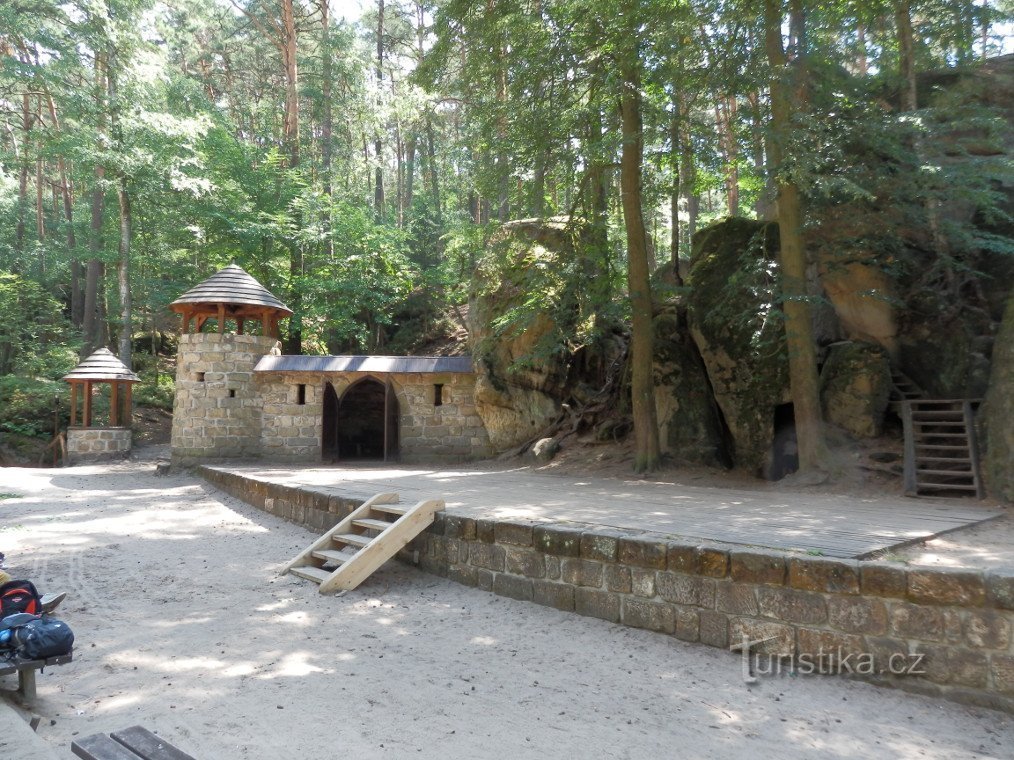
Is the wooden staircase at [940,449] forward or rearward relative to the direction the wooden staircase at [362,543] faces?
rearward

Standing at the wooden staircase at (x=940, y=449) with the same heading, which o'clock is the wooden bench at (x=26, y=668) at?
The wooden bench is roughly at 1 o'clock from the wooden staircase.

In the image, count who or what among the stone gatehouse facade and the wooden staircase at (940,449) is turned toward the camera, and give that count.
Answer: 2

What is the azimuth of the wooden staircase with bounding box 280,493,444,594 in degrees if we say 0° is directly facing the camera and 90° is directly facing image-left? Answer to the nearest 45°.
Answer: approximately 45°

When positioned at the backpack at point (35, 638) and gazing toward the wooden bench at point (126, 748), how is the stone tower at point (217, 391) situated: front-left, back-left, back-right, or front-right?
back-left

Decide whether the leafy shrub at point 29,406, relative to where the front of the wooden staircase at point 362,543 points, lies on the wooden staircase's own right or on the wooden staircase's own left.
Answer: on the wooden staircase's own right

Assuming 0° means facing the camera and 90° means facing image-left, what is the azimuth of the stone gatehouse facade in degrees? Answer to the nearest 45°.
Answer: approximately 0°

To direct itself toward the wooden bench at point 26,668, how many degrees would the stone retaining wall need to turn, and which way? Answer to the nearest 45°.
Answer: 0° — it already faces it

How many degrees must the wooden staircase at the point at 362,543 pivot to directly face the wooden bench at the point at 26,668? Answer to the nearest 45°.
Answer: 0° — it already faces it
